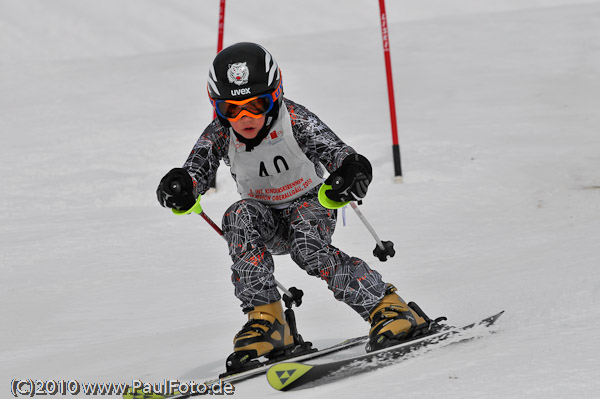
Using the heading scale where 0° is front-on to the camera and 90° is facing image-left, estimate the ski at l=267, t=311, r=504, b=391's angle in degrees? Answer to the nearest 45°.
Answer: approximately 45°
